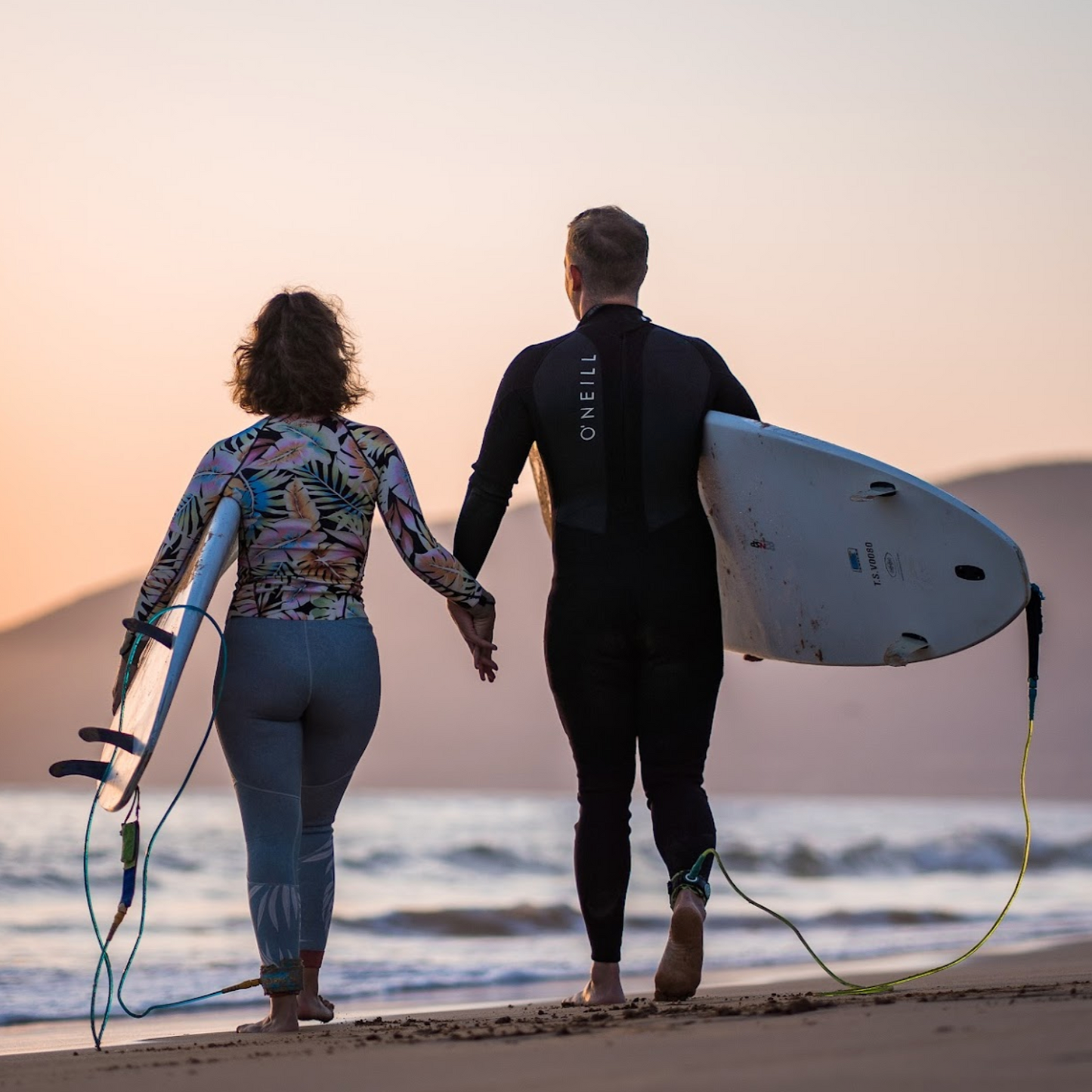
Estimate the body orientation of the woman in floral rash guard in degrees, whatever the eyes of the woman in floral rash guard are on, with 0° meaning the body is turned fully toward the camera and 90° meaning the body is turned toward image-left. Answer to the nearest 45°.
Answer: approximately 180°

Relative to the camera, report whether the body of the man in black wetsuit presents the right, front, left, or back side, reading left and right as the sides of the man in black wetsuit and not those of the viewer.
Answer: back

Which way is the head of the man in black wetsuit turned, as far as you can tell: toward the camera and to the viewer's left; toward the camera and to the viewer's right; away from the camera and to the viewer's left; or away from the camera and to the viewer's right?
away from the camera and to the viewer's left

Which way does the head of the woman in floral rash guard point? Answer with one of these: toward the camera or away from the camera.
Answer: away from the camera

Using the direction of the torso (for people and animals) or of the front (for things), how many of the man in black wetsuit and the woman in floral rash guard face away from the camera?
2

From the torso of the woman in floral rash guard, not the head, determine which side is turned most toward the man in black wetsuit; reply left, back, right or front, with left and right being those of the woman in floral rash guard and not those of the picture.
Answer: right
